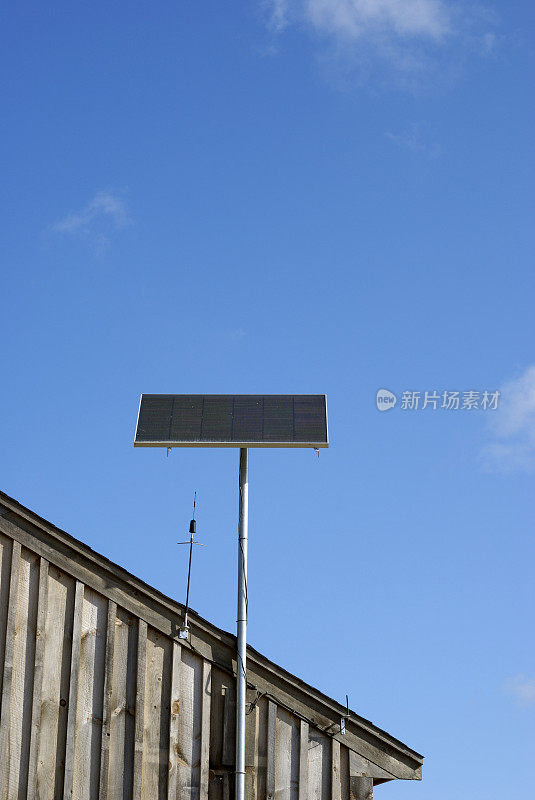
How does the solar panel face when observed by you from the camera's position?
facing the viewer
